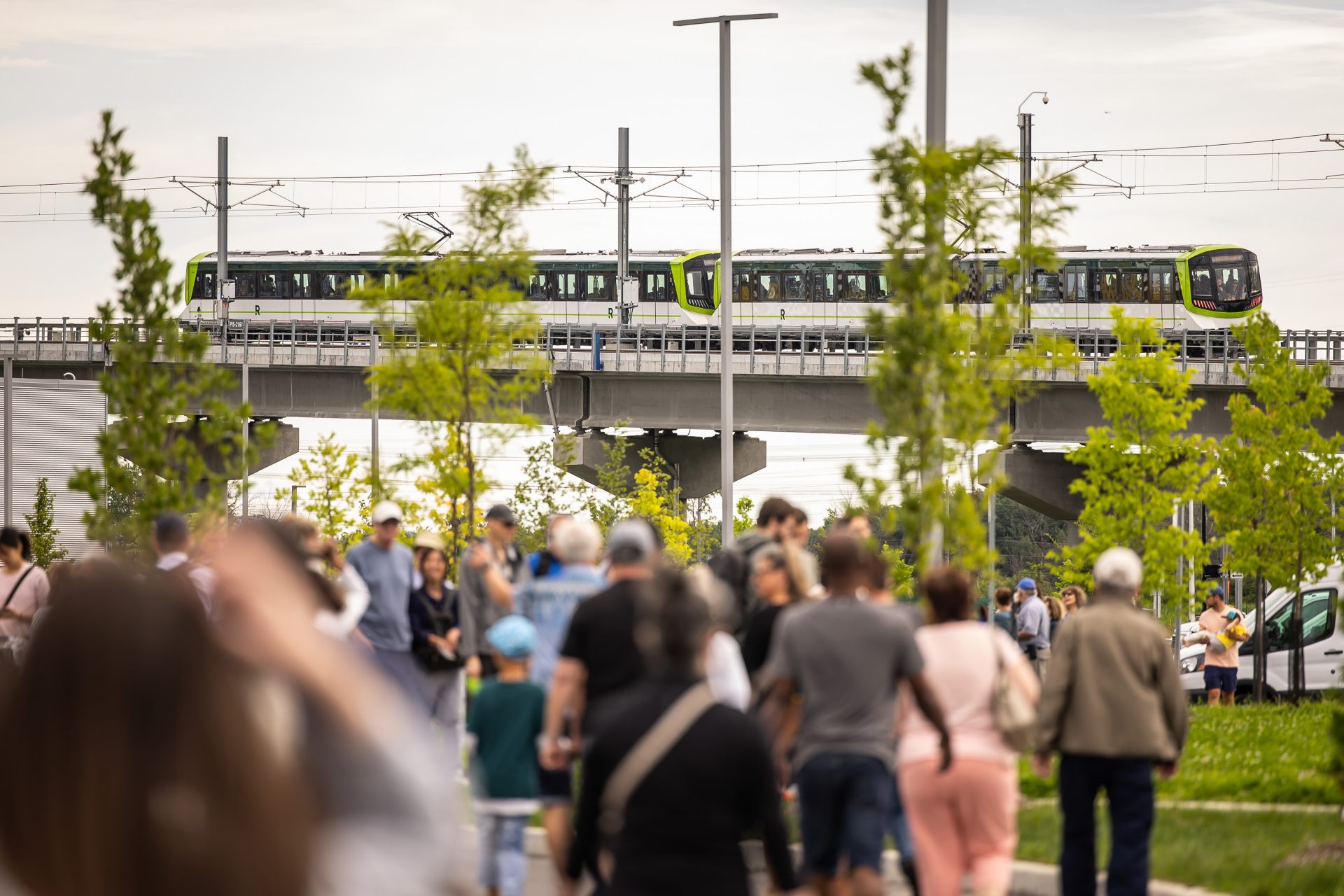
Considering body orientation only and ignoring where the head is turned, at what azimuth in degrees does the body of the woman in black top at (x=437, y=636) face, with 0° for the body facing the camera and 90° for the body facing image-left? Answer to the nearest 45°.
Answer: approximately 0°

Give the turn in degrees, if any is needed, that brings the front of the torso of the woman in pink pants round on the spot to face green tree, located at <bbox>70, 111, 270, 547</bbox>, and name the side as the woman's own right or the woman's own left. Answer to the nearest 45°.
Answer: approximately 45° to the woman's own left

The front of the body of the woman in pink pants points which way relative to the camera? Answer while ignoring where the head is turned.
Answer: away from the camera

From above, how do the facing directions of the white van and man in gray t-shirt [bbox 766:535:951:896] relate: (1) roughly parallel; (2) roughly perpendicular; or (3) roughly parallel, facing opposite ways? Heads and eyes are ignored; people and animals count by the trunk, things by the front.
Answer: roughly perpendicular

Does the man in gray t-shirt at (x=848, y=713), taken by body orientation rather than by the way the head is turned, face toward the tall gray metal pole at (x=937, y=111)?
yes

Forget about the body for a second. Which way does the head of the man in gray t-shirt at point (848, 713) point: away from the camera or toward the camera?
away from the camera

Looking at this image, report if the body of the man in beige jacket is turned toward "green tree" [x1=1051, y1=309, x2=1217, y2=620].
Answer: yes

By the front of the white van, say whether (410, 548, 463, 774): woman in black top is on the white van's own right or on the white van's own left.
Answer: on the white van's own left

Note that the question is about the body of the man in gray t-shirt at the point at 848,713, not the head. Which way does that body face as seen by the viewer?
away from the camera

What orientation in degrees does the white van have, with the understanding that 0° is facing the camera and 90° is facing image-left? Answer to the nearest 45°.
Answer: approximately 90°

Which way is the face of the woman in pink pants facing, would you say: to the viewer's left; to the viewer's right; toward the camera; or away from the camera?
away from the camera

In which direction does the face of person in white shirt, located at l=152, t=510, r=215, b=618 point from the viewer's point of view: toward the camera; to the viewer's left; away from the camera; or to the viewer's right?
away from the camera

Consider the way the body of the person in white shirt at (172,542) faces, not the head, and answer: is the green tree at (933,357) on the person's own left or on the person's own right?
on the person's own right

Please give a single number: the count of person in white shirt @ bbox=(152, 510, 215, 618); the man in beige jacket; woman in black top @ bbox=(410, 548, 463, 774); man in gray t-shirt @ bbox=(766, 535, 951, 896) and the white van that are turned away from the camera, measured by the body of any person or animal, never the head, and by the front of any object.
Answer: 3

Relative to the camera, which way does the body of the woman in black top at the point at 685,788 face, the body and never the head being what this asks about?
away from the camera

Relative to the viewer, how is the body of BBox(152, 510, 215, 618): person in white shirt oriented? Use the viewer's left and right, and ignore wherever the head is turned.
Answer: facing away from the viewer

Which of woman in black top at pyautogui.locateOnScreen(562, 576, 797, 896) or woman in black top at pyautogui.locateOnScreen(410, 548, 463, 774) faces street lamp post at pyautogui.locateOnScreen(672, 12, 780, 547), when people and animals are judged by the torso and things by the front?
woman in black top at pyautogui.locateOnScreen(562, 576, 797, 896)

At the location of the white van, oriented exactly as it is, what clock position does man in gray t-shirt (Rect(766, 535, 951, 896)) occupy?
The man in gray t-shirt is roughly at 9 o'clock from the white van.

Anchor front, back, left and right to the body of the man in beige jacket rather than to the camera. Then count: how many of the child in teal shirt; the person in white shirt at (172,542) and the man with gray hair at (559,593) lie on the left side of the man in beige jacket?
3
